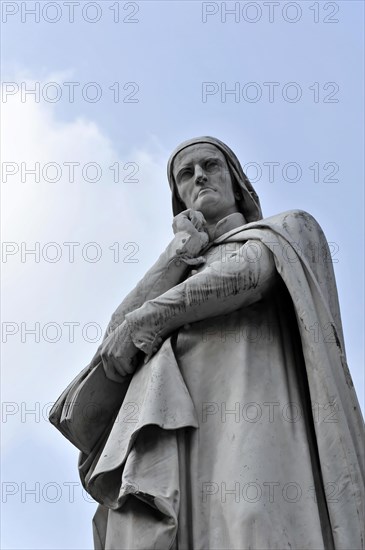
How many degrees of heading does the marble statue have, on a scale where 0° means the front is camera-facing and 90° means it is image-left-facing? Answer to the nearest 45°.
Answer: approximately 45°
